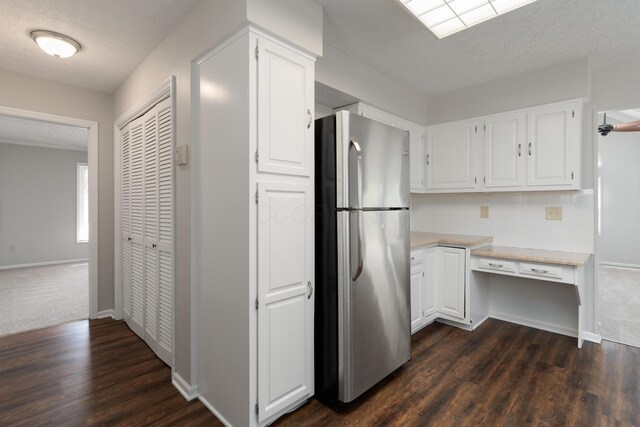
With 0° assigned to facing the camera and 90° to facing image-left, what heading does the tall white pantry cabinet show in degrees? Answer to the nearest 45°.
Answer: approximately 315°

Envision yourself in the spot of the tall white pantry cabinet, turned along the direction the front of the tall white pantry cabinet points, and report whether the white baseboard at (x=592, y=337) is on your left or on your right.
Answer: on your left

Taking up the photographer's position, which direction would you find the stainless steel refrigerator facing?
facing the viewer and to the right of the viewer
